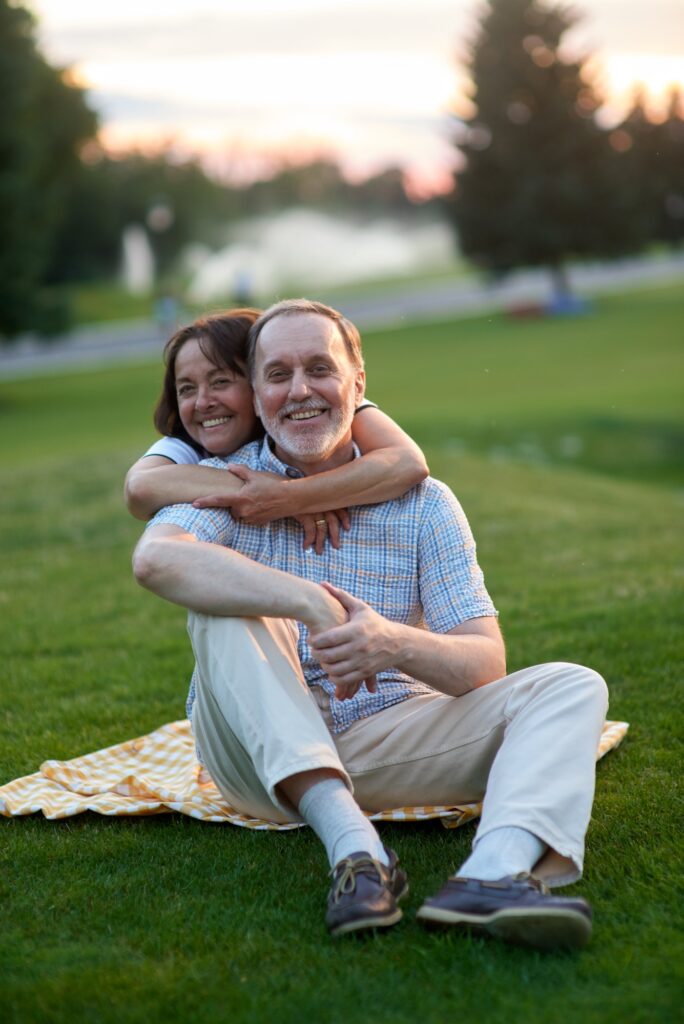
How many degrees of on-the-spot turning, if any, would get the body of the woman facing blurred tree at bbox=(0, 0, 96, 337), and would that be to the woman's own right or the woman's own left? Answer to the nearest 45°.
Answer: approximately 180°

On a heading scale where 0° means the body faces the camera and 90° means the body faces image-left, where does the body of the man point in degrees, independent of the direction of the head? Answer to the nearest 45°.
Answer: approximately 0°

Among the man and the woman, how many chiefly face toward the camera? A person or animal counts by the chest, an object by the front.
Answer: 2

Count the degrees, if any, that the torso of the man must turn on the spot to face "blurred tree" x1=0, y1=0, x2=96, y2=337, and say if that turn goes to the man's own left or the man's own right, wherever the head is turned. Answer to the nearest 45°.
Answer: approximately 180°

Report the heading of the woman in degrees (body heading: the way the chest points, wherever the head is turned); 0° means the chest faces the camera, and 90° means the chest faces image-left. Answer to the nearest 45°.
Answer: approximately 0°

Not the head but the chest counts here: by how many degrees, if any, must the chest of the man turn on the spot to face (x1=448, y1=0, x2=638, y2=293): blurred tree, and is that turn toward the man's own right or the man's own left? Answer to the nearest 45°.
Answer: approximately 180°
